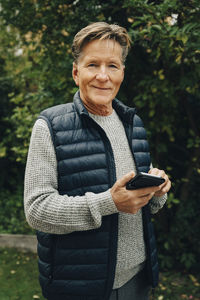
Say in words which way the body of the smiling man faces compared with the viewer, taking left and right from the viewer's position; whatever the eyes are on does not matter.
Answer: facing the viewer and to the right of the viewer
